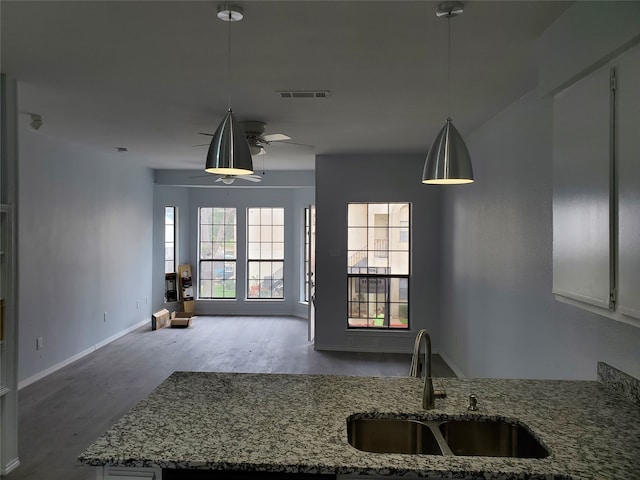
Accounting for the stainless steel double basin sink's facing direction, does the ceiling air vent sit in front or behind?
behind

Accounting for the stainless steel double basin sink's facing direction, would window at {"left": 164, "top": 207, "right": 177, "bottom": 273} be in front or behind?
behind

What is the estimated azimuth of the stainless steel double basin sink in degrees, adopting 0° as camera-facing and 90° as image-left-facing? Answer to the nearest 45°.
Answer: approximately 0°
